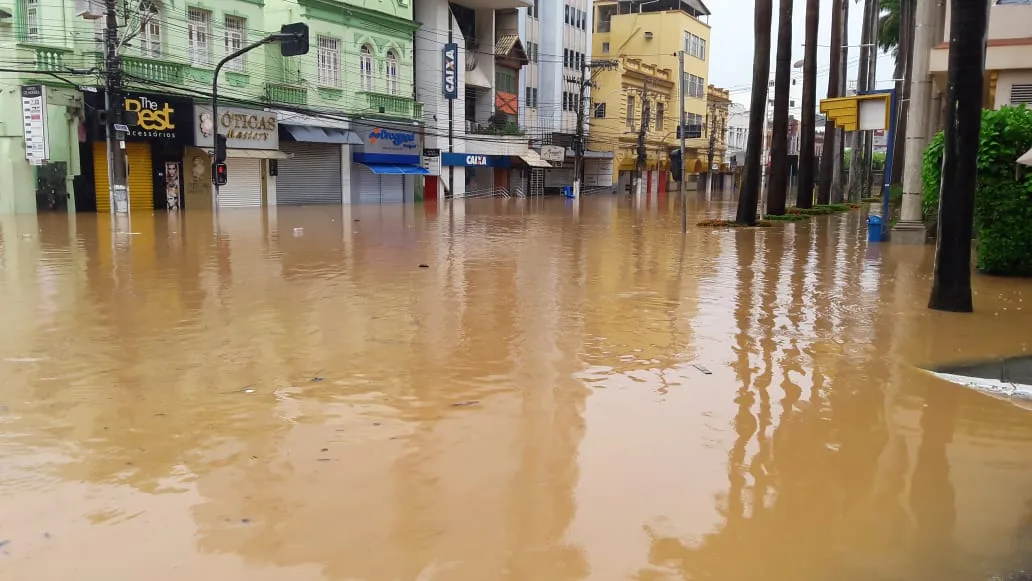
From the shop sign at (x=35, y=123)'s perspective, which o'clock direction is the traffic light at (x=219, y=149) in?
The traffic light is roughly at 10 o'clock from the shop sign.

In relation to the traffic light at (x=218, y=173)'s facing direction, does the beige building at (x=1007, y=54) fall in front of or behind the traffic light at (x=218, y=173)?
in front

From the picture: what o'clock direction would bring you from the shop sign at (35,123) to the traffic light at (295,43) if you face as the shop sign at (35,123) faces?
The traffic light is roughly at 10 o'clock from the shop sign.

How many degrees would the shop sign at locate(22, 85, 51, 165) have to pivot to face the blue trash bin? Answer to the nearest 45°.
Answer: approximately 45° to its left

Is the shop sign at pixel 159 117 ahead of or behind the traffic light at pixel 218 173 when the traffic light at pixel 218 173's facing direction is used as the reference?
behind

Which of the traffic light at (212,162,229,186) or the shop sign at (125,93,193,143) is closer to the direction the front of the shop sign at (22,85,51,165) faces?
the traffic light

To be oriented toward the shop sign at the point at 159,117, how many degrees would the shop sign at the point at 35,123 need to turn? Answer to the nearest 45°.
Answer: approximately 135° to its left

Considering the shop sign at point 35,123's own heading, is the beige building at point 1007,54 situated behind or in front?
in front
